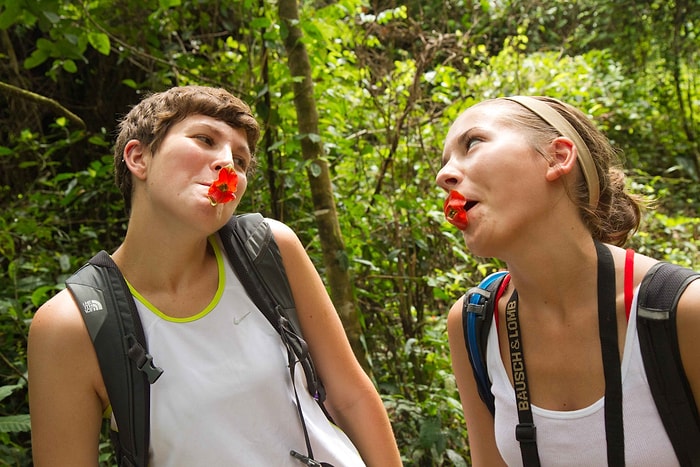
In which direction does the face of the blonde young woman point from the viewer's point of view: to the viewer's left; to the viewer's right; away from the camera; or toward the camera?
to the viewer's left

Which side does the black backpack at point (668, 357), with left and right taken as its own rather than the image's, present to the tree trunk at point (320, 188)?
left

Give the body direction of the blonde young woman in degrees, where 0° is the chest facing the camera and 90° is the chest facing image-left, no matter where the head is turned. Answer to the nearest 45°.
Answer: approximately 45°

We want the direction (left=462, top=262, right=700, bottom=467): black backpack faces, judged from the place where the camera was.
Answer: facing away from the viewer and to the right of the viewer

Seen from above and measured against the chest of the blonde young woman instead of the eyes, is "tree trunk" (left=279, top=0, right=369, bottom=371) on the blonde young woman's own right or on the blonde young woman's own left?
on the blonde young woman's own right
